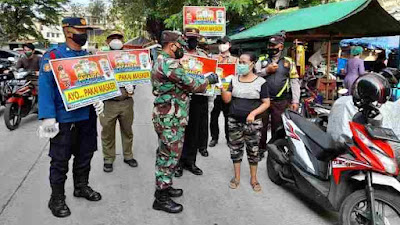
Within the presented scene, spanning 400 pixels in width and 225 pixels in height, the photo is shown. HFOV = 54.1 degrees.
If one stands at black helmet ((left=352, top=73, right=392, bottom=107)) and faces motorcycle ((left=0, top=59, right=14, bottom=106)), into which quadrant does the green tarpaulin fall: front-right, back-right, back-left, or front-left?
front-right

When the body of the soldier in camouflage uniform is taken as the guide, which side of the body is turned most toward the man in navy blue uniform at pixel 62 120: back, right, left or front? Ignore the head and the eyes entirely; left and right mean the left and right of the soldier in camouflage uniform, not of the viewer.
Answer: back

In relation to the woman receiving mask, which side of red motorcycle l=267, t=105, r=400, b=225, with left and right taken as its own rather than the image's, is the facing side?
back

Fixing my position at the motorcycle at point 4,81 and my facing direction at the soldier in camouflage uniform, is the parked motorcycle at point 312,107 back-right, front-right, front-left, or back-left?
front-left

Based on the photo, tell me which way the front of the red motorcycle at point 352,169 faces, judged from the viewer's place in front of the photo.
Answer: facing the viewer and to the right of the viewer

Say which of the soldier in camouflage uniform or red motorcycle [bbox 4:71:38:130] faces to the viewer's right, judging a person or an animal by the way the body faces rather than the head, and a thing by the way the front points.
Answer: the soldier in camouflage uniform

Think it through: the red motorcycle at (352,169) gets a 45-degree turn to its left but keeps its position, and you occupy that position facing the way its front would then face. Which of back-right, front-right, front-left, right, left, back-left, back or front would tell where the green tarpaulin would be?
left

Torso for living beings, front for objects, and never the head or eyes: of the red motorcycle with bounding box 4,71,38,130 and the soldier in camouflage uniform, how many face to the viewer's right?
1

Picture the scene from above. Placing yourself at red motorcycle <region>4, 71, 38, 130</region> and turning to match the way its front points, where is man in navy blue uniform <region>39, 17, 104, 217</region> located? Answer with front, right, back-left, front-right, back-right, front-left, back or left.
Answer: front-left

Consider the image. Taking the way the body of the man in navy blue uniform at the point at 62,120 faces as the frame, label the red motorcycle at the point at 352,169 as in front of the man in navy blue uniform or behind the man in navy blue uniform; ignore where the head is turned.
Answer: in front

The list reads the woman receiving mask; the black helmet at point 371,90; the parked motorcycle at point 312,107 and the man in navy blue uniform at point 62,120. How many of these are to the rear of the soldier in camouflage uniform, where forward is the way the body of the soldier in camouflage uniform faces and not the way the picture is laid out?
1

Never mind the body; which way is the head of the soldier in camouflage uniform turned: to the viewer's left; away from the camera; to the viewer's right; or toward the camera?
to the viewer's right

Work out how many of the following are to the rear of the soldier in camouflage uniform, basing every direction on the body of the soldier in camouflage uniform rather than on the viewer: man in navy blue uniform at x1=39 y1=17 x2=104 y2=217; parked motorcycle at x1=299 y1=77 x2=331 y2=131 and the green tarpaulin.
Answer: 1

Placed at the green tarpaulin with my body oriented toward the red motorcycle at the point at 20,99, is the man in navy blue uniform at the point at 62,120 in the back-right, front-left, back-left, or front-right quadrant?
front-left

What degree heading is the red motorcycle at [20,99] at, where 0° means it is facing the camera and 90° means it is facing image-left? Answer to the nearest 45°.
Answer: approximately 45°

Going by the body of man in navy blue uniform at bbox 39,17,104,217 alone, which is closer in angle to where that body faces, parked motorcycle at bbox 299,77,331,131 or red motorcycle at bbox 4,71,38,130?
the parked motorcycle

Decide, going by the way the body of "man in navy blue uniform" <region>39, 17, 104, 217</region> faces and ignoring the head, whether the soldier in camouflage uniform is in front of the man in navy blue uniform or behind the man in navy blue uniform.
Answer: in front

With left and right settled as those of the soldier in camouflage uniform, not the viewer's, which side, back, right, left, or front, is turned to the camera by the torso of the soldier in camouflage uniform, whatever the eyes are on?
right
